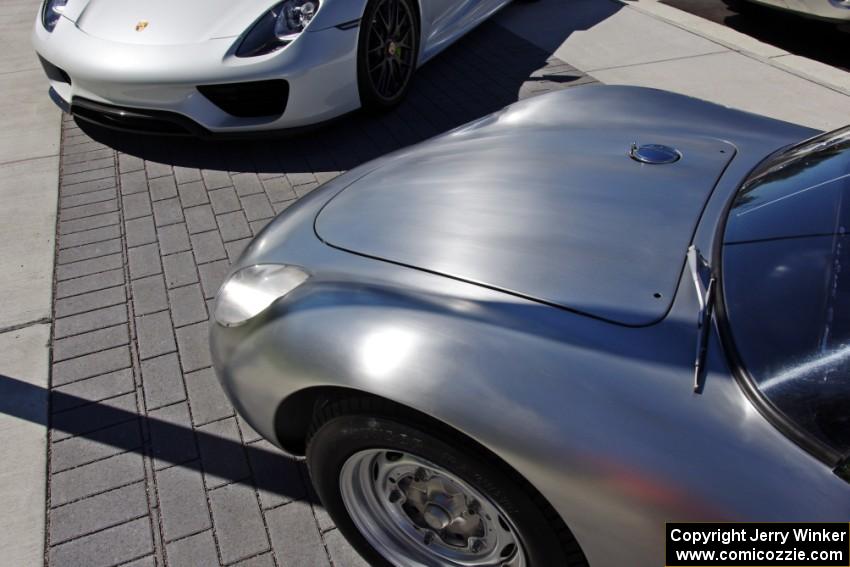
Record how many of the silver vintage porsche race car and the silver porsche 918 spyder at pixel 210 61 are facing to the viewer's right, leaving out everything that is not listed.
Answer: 0

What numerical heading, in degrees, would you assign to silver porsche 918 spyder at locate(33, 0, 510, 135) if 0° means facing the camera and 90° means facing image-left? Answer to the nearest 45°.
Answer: approximately 45°

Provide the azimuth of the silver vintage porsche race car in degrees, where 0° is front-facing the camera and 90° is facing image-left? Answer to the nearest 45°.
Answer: approximately 90°

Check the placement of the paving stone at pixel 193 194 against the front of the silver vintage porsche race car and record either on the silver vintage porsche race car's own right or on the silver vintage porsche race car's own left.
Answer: on the silver vintage porsche race car's own right

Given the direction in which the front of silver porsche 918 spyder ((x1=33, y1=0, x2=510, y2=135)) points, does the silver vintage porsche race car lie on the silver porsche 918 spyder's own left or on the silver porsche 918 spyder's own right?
on the silver porsche 918 spyder's own left

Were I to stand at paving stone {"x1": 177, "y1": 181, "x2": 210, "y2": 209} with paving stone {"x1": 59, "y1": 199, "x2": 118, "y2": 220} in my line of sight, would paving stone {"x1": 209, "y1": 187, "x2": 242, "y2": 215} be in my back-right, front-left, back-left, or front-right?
back-left

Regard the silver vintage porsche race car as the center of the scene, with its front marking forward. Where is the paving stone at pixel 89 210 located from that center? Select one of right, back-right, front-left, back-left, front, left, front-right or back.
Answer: front-right

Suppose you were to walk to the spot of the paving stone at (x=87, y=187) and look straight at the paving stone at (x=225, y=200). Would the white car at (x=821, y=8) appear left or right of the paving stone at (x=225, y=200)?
left
